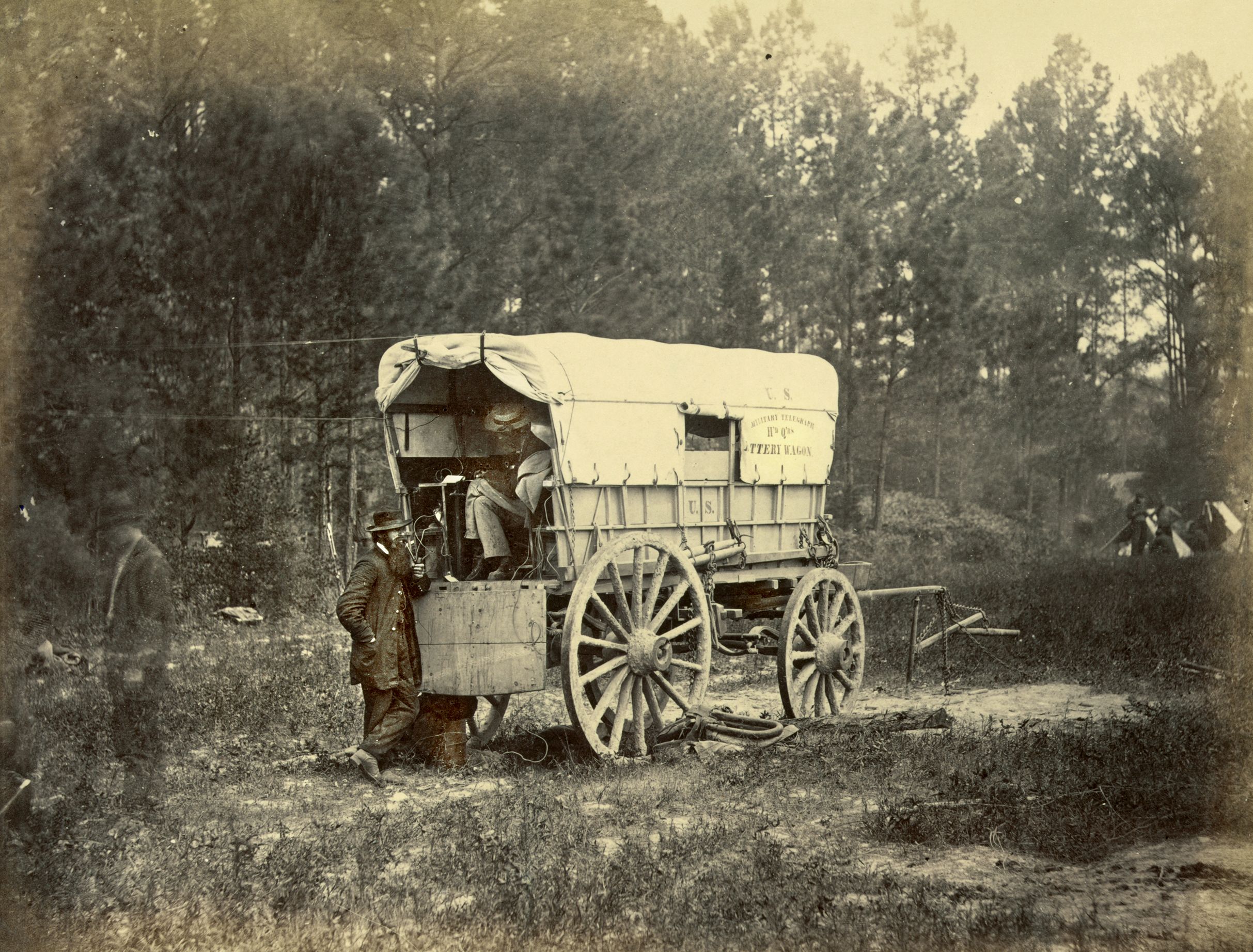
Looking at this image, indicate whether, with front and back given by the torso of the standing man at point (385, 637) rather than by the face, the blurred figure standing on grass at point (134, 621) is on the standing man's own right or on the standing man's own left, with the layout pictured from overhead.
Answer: on the standing man's own right

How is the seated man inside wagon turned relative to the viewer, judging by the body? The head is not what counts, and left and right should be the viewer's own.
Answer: facing to the left of the viewer

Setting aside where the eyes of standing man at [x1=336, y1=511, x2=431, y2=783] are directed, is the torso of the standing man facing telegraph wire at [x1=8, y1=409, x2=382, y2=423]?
no

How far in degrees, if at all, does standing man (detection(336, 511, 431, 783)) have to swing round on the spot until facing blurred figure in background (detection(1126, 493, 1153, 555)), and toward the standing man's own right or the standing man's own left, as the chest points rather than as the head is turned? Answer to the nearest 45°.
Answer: approximately 90° to the standing man's own left

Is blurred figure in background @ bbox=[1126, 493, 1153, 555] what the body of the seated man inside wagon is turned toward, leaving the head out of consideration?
no

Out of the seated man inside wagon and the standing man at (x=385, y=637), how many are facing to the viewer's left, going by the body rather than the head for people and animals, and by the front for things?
1

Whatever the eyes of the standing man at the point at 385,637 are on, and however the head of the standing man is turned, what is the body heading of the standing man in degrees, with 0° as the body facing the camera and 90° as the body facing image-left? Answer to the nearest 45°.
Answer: approximately 315°

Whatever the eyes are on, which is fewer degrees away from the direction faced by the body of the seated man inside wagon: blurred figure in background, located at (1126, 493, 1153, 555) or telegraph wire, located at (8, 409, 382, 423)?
the telegraph wire

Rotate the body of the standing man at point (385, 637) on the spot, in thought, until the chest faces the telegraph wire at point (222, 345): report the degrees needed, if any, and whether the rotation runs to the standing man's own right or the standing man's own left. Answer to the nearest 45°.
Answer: approximately 135° to the standing man's own left

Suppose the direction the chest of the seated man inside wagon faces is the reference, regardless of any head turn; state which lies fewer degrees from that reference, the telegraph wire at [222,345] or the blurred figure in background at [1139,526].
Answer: the telegraph wire

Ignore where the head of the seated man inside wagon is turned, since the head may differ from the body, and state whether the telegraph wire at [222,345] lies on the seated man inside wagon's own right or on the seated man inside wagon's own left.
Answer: on the seated man inside wagon's own right

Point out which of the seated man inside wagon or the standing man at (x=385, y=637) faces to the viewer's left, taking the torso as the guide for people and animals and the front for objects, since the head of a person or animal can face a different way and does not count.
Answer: the seated man inside wagon

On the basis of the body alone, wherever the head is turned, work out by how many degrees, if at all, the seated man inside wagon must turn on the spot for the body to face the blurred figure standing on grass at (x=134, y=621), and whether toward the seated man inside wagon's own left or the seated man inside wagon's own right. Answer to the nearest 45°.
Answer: approximately 45° to the seated man inside wagon's own left
